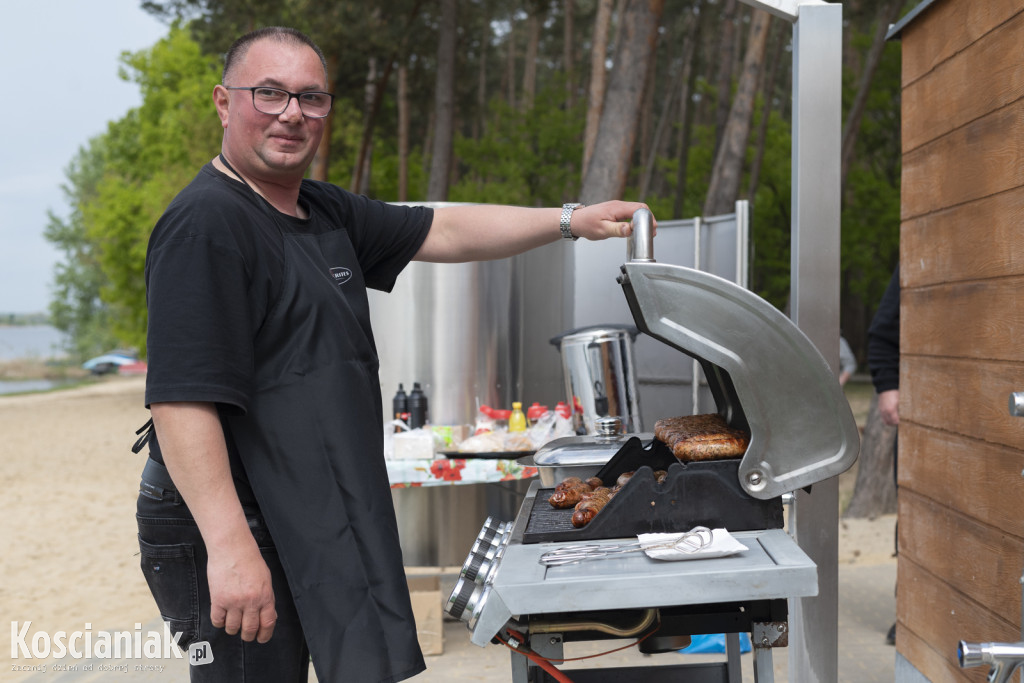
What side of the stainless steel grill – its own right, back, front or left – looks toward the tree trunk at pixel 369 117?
right

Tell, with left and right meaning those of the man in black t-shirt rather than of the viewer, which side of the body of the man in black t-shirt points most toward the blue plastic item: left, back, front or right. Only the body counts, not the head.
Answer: left

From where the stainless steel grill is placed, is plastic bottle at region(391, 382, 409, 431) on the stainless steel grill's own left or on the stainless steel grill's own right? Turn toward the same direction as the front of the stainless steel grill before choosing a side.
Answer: on the stainless steel grill's own right

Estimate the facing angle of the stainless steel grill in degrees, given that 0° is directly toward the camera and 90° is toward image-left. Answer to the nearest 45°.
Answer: approximately 90°

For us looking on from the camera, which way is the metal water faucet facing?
facing to the left of the viewer

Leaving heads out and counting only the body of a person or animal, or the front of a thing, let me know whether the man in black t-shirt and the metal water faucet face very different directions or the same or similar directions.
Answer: very different directions

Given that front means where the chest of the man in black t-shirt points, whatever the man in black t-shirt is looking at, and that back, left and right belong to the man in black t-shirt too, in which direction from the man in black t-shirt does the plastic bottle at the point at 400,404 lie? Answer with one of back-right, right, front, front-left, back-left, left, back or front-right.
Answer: back-left

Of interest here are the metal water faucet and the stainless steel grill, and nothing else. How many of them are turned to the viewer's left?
2

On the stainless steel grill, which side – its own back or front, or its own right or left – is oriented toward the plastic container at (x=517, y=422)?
right

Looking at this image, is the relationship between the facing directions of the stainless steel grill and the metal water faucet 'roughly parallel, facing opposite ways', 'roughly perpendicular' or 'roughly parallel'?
roughly parallel

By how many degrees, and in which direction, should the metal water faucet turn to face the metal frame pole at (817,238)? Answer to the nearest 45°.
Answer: approximately 45° to its right

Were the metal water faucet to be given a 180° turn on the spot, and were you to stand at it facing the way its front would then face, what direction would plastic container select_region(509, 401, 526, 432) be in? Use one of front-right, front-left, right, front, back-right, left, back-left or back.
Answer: back-left

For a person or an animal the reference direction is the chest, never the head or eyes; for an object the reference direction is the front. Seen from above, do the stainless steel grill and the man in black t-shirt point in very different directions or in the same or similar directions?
very different directions

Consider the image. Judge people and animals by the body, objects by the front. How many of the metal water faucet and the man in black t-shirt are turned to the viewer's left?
1
